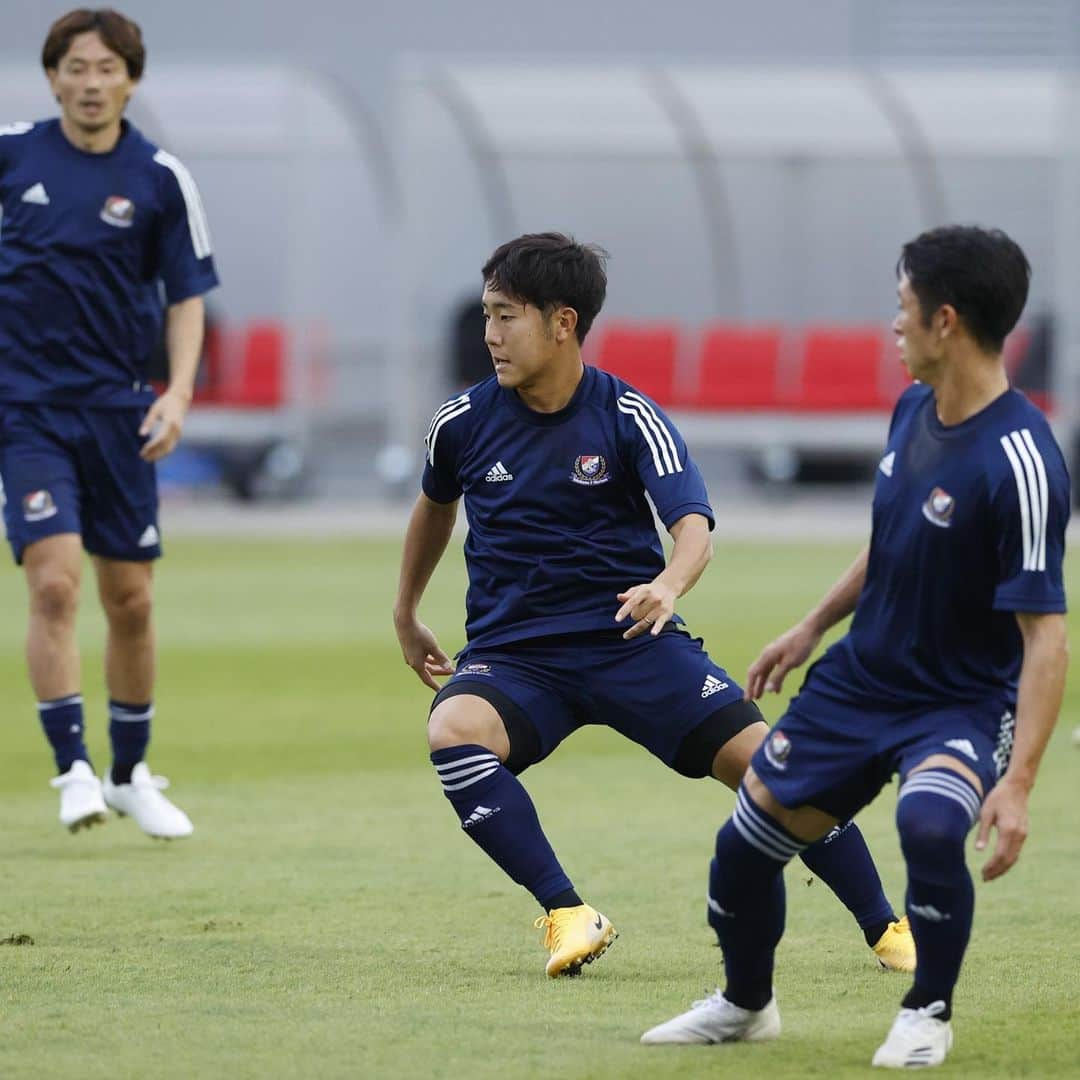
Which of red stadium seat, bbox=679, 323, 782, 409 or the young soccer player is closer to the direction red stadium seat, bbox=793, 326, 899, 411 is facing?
the young soccer player

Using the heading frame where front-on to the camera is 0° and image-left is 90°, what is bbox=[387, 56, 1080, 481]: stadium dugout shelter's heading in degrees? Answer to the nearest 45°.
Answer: approximately 0°

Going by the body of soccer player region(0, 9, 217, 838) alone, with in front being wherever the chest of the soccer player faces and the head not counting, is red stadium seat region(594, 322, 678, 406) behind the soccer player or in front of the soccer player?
behind

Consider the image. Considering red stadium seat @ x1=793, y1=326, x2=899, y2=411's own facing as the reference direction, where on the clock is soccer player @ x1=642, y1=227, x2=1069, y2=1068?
The soccer player is roughly at 12 o'clock from the red stadium seat.

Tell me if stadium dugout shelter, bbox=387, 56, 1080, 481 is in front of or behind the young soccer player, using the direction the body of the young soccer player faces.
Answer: behind

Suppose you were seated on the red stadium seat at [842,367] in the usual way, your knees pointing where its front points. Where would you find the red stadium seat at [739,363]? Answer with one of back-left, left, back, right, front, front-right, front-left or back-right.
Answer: right

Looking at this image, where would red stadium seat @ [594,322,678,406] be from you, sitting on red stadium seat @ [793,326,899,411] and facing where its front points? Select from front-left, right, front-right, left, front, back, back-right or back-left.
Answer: right

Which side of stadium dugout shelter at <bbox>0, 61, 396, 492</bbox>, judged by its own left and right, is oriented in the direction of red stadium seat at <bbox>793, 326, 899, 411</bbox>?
left

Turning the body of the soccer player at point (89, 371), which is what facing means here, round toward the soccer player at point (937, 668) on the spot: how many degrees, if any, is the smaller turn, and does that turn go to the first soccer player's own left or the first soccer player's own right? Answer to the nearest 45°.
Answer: approximately 45° to the first soccer player's own left

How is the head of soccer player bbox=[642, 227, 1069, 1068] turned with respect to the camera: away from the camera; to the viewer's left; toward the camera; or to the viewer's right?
to the viewer's left

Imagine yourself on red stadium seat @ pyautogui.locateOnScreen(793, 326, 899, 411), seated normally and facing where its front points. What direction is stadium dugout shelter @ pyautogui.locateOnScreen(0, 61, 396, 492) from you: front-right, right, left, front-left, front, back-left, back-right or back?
right
